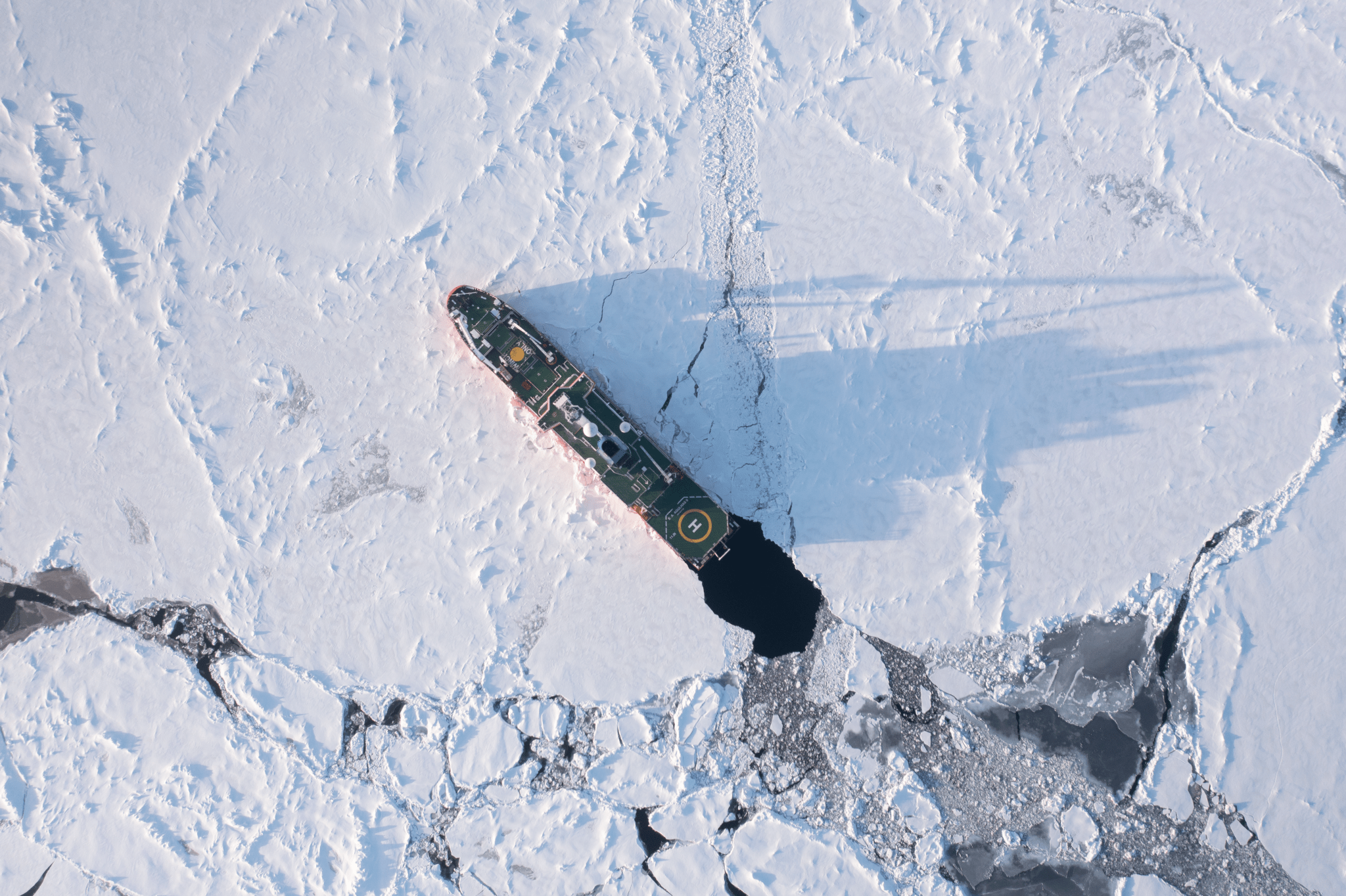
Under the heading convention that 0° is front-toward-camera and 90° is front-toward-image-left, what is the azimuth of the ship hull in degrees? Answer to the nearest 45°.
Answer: approximately 135°

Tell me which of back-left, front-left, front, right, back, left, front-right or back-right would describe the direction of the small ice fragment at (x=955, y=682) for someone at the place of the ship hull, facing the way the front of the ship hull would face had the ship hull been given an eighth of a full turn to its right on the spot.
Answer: right

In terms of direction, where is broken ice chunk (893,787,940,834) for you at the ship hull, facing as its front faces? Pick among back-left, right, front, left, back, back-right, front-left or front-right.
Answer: back-right

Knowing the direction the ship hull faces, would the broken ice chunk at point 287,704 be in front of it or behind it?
in front

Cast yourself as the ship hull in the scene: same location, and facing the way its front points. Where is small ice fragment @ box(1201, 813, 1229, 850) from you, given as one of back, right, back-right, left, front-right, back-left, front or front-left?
back-right

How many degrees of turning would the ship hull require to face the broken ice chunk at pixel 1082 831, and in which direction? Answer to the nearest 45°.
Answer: approximately 135° to its right
